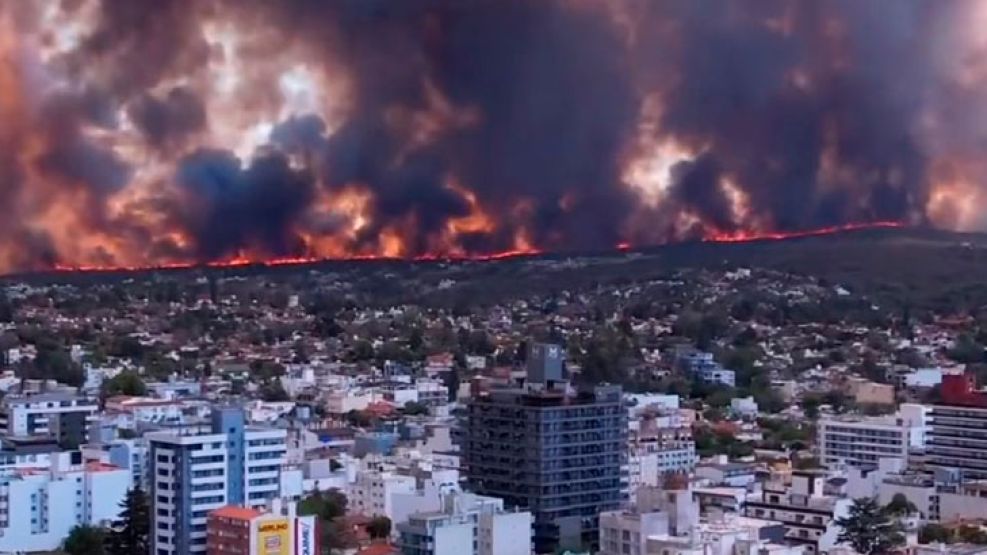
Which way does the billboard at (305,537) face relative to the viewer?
toward the camera

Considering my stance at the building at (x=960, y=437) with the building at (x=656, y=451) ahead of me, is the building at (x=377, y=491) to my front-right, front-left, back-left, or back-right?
front-left

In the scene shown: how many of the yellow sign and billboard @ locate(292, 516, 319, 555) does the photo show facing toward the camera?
2

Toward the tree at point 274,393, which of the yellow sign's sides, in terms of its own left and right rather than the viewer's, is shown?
back

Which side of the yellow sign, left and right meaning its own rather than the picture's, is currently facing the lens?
front

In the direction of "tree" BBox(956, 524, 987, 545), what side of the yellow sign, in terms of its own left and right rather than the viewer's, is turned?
left

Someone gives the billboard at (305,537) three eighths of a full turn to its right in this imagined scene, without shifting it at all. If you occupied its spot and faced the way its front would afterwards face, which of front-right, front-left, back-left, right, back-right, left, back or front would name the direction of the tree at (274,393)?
front-right

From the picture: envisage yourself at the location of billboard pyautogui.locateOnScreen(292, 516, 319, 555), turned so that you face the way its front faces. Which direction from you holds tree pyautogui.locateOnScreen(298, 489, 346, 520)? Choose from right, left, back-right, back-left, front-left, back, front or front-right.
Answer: back

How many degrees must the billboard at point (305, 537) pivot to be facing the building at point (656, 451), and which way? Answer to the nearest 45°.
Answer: approximately 135° to its left

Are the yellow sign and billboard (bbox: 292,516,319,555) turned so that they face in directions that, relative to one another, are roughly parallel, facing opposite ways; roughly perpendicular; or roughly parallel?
roughly parallel

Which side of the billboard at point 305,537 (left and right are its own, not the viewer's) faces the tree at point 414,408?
back

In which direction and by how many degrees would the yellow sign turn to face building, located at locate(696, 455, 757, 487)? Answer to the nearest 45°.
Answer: approximately 135° to its left

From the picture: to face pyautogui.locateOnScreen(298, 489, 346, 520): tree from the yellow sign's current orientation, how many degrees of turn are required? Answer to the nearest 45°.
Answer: approximately 180°

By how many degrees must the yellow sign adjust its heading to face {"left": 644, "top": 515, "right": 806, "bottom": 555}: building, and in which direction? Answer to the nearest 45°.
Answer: approximately 90° to its left

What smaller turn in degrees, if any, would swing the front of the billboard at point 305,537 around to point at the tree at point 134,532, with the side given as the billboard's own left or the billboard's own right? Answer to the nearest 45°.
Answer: approximately 135° to the billboard's own right
